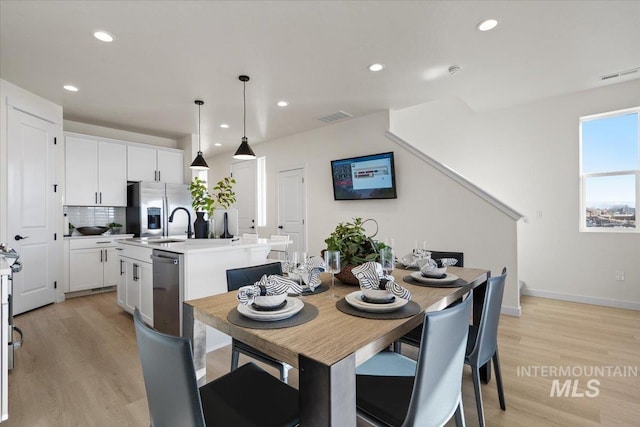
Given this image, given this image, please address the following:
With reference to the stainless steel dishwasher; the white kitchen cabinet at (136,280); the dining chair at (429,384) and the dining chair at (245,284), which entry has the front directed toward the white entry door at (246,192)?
the dining chair at (429,384)

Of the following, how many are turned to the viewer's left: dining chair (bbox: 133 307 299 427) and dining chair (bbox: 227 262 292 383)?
0

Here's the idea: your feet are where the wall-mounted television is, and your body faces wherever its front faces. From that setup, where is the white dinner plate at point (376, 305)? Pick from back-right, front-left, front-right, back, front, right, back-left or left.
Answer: front-left

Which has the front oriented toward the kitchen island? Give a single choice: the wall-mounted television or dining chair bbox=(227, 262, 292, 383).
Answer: the wall-mounted television

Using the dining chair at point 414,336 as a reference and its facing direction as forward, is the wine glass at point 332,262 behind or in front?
in front

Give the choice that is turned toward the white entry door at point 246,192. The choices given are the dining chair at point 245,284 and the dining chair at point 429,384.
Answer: the dining chair at point 429,384

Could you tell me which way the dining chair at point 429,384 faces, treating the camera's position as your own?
facing away from the viewer and to the left of the viewer

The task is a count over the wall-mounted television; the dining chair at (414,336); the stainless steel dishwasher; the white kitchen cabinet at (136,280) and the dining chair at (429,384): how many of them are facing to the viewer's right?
0

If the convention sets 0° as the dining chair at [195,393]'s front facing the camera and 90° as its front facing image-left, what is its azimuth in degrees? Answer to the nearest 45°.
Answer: approximately 225°

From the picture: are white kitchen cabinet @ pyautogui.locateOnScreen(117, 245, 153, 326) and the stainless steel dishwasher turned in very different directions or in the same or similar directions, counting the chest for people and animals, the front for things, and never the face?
same or similar directions

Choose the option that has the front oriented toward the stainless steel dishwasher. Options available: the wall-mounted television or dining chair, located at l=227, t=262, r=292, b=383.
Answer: the wall-mounted television

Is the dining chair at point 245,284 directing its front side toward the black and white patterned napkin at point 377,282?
yes

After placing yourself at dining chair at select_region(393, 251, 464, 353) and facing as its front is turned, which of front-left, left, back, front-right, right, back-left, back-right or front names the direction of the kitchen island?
front-right

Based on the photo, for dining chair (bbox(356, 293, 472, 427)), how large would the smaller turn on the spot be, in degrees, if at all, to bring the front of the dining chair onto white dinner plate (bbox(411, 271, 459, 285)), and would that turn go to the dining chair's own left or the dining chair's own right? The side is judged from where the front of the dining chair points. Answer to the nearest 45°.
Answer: approximately 45° to the dining chair's own right
